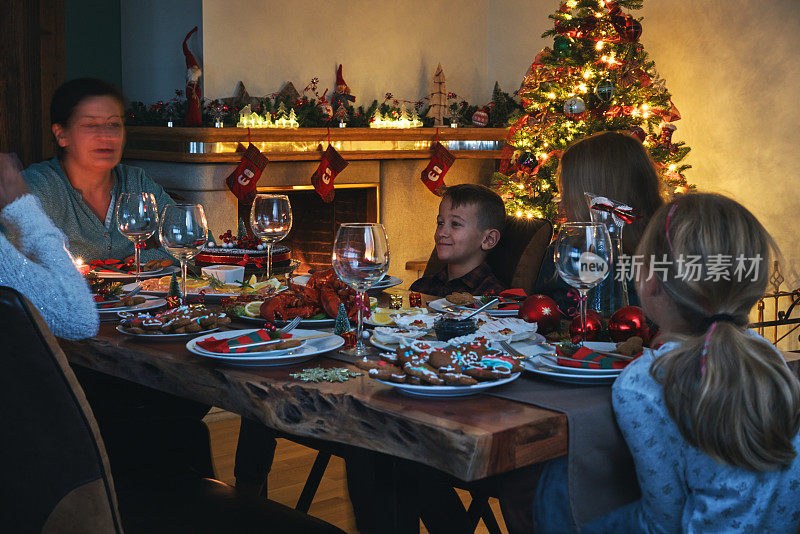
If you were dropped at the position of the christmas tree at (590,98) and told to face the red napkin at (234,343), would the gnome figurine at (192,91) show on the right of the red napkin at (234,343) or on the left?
right

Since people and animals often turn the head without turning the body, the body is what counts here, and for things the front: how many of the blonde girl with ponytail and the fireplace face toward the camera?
1

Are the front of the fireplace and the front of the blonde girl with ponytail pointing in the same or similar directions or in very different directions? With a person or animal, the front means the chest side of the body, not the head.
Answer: very different directions

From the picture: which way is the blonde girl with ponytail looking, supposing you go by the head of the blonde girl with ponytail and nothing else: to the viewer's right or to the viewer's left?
to the viewer's left

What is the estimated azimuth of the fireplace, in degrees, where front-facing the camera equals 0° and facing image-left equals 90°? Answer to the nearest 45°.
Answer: approximately 0°

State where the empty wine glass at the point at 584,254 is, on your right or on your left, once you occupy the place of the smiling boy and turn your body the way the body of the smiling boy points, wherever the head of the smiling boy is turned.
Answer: on your left

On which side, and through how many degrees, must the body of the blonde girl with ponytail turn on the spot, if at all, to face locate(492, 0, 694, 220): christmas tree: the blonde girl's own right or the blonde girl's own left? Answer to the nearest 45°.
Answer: approximately 45° to the blonde girl's own right

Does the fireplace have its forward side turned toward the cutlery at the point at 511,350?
yes

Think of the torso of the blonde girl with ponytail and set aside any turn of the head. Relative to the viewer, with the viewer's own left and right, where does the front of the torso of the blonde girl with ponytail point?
facing away from the viewer and to the left of the viewer

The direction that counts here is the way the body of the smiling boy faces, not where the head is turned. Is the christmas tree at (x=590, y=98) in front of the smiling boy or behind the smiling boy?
behind

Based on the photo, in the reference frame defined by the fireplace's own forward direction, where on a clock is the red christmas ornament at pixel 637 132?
The red christmas ornament is roughly at 10 o'clock from the fireplace.
